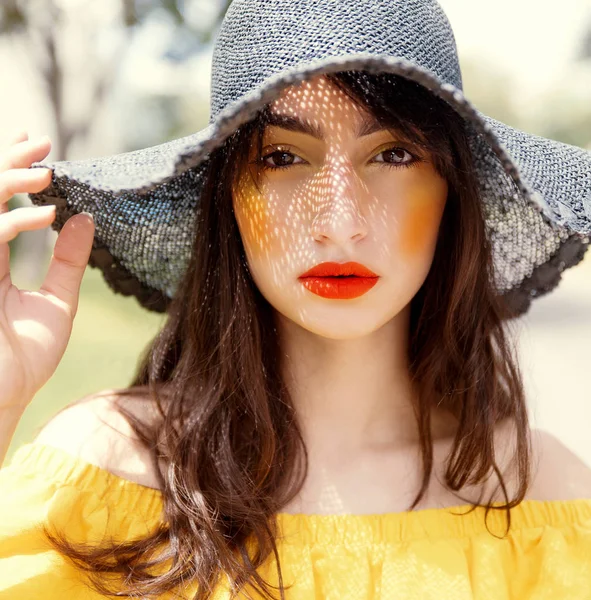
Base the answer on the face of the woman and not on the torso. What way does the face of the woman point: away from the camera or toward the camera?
toward the camera

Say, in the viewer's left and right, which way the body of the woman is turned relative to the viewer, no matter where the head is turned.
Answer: facing the viewer
